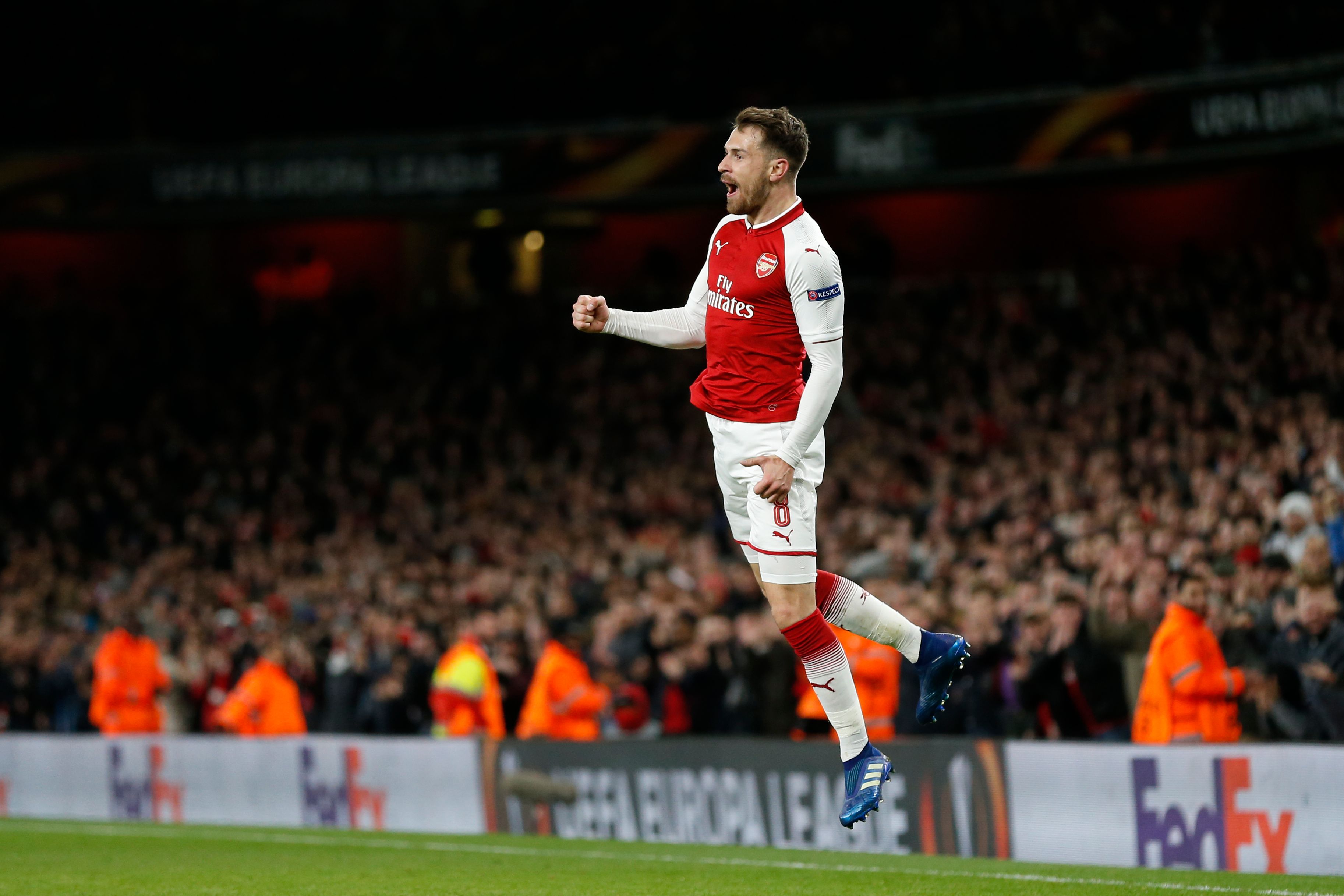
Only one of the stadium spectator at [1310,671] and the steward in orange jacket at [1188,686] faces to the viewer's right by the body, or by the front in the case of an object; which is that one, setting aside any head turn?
the steward in orange jacket

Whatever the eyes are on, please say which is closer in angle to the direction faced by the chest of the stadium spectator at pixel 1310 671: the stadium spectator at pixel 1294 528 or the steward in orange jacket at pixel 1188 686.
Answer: the steward in orange jacket

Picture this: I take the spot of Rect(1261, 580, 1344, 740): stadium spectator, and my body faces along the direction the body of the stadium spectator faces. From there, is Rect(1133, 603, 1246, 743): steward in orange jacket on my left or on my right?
on my right

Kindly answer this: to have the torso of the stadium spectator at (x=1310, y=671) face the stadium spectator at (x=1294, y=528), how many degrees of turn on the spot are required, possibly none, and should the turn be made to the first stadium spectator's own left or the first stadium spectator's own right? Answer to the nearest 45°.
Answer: approximately 180°

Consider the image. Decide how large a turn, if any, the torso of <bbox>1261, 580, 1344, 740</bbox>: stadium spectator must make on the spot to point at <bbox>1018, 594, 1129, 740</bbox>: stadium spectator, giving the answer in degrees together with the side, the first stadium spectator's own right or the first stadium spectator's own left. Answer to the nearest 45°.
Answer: approximately 135° to the first stadium spectator's own right

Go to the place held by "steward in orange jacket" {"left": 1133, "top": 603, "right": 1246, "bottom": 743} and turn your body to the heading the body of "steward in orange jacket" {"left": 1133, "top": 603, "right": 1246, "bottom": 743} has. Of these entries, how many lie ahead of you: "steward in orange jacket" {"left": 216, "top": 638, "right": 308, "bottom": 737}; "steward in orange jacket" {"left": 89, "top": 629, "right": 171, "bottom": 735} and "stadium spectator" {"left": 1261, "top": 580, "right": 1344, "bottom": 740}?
1

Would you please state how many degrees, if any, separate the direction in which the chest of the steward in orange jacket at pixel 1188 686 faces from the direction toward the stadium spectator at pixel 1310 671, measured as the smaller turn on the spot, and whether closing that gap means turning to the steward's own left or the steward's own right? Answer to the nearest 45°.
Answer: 0° — they already face them

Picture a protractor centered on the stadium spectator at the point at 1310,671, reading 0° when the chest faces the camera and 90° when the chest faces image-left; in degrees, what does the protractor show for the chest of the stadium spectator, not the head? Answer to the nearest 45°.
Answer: approximately 0°

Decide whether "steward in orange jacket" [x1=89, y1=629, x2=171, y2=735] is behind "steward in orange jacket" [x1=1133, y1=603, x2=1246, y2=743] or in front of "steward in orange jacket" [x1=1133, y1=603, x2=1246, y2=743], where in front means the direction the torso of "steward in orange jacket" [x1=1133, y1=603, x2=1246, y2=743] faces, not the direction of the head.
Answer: behind
